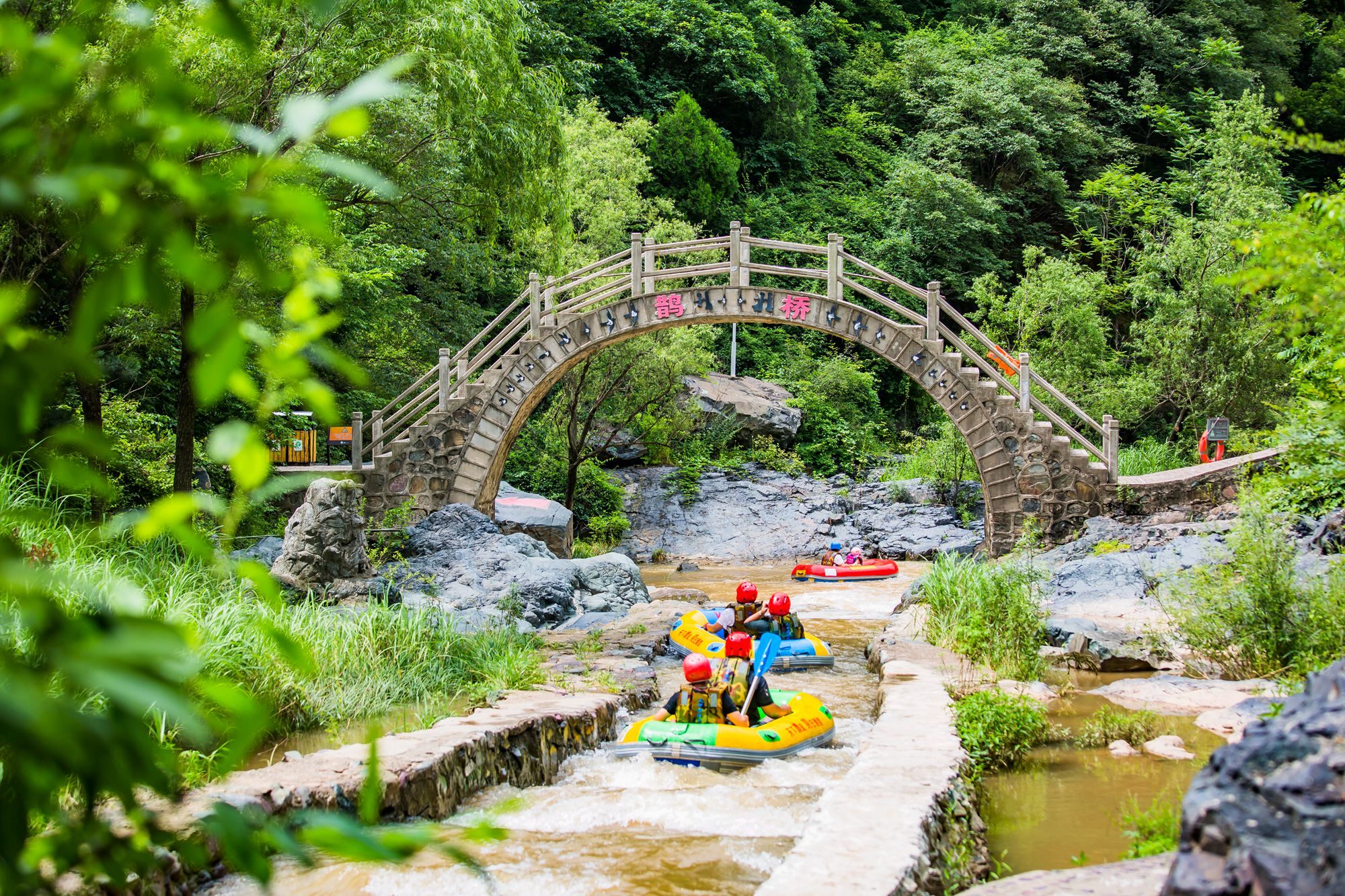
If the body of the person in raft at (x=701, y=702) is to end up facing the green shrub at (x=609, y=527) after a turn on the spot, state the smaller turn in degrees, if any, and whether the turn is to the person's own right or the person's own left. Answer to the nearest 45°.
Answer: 0° — they already face it

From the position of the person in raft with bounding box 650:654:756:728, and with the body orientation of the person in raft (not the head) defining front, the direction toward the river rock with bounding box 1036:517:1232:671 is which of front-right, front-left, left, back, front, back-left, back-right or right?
front-right

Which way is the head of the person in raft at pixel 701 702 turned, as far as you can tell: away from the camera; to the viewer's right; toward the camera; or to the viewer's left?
away from the camera

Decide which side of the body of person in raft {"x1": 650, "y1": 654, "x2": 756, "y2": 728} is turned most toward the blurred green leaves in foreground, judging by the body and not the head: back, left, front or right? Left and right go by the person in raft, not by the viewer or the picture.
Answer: back

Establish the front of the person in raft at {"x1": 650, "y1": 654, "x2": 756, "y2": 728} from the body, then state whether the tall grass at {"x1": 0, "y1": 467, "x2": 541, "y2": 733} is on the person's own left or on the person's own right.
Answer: on the person's own left

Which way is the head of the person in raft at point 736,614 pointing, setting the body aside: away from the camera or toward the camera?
away from the camera

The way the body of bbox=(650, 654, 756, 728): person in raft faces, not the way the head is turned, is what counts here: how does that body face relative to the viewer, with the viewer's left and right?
facing away from the viewer

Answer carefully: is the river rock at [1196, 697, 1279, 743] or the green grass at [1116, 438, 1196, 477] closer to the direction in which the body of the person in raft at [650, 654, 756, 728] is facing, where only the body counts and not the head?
the green grass

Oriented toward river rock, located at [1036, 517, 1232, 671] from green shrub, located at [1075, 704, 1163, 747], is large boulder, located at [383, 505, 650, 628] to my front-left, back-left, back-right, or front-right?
front-left

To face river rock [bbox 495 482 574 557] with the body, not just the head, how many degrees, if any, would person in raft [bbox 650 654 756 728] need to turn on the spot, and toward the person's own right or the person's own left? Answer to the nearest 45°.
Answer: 0° — they already face it

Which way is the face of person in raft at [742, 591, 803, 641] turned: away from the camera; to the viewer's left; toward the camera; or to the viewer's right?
away from the camera

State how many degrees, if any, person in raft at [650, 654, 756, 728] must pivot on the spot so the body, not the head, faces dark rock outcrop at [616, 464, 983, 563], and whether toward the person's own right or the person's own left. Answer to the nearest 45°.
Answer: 0° — they already face it

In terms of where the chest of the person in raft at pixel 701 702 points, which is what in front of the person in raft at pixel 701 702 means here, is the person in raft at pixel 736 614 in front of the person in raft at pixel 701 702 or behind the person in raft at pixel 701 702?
in front

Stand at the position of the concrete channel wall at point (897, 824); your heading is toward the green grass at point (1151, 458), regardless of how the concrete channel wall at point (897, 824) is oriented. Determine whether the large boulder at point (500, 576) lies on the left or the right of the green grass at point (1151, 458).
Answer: left
